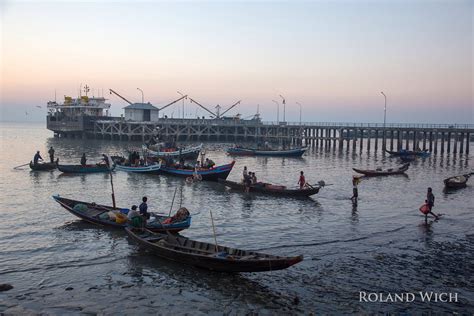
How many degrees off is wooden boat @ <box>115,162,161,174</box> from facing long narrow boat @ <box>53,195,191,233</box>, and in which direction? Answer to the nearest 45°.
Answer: approximately 90° to its right

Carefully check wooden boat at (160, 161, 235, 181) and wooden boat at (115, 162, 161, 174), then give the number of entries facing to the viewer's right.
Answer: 2

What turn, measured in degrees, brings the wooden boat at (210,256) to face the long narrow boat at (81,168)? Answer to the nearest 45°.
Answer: approximately 180°

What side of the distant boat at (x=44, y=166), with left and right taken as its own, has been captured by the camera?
right

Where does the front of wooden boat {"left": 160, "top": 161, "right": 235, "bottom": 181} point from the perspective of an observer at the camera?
facing to the right of the viewer

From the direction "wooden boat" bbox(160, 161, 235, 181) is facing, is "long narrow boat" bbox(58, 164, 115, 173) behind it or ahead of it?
behind

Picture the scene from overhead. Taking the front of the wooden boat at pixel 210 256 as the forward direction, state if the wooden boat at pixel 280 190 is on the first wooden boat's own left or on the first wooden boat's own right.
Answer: on the first wooden boat's own left

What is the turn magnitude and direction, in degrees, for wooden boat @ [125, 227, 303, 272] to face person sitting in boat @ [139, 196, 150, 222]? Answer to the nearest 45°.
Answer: approximately 180°

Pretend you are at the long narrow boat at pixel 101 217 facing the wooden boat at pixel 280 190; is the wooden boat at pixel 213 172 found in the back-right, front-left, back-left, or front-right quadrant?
front-left
